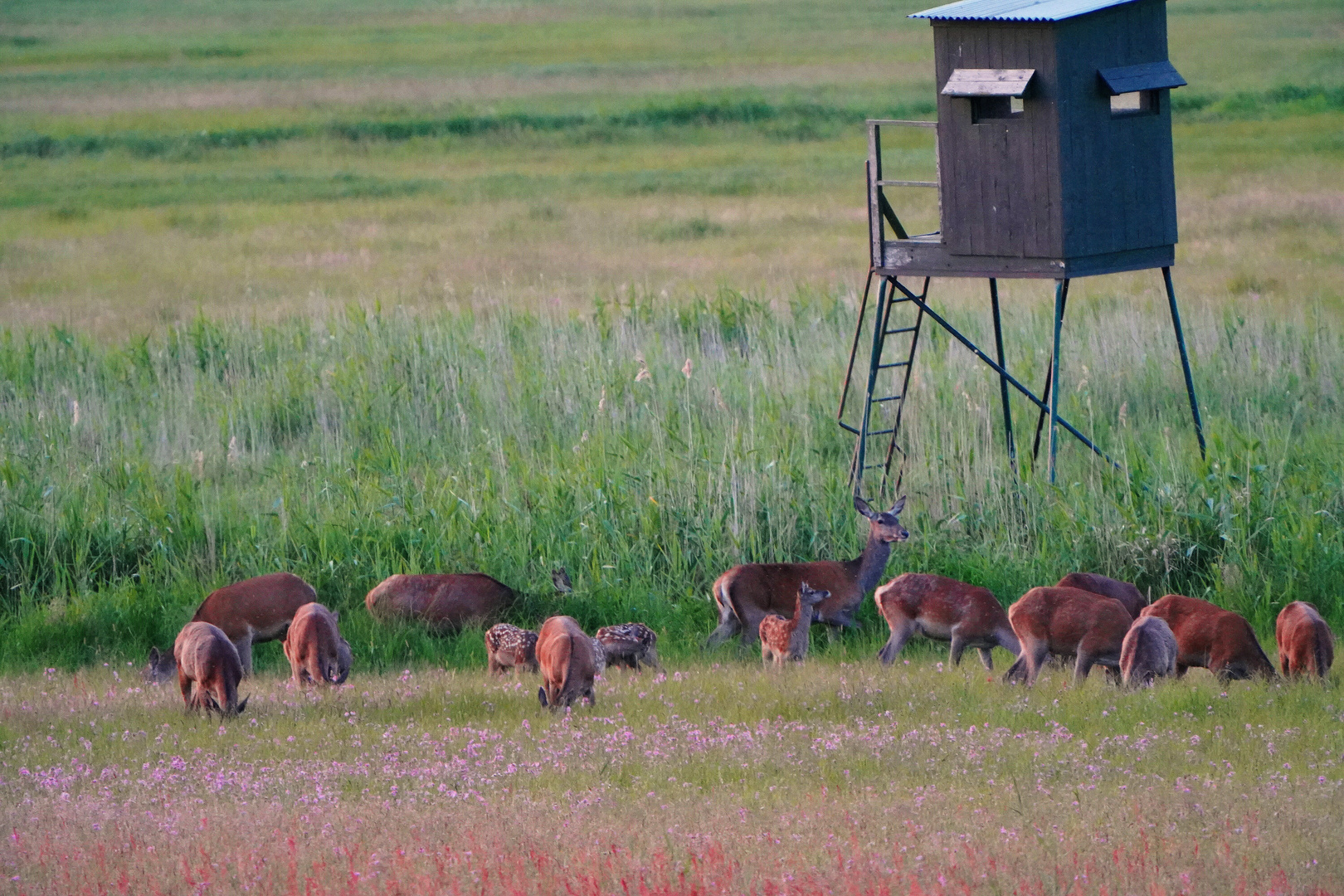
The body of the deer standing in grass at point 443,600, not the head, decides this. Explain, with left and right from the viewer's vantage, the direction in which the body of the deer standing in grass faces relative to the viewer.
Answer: facing to the right of the viewer

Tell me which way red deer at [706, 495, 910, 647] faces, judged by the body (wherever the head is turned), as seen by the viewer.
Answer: to the viewer's right

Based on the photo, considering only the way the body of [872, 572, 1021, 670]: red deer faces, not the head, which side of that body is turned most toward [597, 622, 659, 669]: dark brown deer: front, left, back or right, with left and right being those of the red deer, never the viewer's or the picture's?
back

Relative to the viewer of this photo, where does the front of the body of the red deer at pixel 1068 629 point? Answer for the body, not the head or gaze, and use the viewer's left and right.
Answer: facing to the right of the viewer

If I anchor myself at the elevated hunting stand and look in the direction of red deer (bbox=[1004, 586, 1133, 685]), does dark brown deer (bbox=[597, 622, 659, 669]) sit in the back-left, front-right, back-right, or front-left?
front-right

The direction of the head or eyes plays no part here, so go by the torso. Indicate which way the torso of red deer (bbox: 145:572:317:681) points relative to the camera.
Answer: to the viewer's left

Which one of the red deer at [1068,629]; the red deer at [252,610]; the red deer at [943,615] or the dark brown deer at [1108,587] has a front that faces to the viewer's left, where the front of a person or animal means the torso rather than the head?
the red deer at [252,610]

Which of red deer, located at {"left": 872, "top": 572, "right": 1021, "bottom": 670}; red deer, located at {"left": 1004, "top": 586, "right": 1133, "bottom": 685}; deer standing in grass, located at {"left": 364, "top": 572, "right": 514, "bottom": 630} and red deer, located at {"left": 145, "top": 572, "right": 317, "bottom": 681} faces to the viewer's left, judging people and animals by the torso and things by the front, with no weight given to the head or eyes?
red deer, located at {"left": 145, "top": 572, "right": 317, "bottom": 681}

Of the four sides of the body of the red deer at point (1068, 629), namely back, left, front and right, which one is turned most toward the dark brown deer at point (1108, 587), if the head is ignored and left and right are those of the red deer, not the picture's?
left

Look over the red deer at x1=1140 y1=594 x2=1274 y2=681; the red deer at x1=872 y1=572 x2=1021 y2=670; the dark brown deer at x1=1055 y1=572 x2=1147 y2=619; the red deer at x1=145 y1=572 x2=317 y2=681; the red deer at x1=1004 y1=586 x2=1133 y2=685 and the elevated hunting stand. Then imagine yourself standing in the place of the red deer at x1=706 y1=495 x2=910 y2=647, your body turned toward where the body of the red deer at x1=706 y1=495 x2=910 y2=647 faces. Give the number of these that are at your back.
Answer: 1

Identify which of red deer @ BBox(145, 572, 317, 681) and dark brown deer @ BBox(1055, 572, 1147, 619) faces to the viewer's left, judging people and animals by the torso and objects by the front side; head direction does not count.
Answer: the red deer

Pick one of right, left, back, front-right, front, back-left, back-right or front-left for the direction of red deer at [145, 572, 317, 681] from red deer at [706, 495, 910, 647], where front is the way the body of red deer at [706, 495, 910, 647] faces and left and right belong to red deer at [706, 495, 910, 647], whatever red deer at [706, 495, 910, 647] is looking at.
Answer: back

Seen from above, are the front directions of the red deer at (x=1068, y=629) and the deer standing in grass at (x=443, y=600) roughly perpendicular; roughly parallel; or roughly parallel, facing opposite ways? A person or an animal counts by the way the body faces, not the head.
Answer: roughly parallel

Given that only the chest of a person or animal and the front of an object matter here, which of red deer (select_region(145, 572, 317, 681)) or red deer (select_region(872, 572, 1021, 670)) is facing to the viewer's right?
red deer (select_region(872, 572, 1021, 670))

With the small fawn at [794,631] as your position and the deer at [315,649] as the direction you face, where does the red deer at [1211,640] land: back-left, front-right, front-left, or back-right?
back-left

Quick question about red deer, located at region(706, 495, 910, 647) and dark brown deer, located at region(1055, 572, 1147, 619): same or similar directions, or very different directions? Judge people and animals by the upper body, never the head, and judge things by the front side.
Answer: same or similar directions

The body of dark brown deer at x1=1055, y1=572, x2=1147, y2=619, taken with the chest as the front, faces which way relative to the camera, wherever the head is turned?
to the viewer's right

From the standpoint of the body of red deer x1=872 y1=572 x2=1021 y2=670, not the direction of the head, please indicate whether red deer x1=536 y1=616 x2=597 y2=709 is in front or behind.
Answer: behind

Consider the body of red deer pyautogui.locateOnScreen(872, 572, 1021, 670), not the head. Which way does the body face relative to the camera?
to the viewer's right

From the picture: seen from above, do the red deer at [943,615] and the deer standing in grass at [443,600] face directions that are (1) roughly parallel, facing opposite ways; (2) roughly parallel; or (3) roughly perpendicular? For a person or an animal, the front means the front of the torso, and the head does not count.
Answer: roughly parallel
